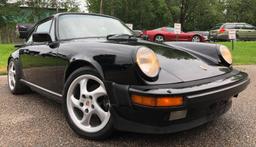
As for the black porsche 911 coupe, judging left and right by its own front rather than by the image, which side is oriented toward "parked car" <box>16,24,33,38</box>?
back

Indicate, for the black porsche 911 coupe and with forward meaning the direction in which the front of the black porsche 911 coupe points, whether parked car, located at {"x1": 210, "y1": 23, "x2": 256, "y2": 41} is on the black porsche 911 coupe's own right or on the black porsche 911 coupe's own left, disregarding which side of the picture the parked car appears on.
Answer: on the black porsche 911 coupe's own left

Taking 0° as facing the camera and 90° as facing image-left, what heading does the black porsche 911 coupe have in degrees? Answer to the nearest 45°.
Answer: approximately 315°
